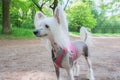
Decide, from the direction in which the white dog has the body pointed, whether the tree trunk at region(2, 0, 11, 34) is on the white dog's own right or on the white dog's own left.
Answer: on the white dog's own right

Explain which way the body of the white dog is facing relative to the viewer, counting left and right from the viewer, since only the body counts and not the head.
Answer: facing the viewer and to the left of the viewer
